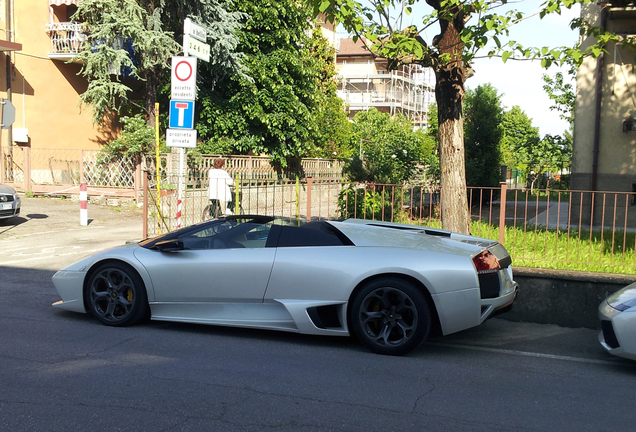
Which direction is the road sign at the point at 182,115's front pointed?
toward the camera

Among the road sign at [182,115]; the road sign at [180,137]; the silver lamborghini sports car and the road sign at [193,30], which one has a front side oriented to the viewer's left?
the silver lamborghini sports car

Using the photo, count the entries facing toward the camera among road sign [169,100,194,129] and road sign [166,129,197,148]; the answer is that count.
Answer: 2

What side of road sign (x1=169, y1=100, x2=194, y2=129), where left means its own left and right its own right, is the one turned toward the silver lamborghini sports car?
front

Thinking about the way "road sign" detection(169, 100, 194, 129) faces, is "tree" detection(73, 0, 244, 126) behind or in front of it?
behind

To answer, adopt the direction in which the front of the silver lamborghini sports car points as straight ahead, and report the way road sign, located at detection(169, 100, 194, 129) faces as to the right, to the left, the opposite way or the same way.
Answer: to the left

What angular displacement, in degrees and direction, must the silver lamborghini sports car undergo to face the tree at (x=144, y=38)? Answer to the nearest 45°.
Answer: approximately 90° to its right

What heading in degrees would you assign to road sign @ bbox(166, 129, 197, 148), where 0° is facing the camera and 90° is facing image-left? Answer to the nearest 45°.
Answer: approximately 0°

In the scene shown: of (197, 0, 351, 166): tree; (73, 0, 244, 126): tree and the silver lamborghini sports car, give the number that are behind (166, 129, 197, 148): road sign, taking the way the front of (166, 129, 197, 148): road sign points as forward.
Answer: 2

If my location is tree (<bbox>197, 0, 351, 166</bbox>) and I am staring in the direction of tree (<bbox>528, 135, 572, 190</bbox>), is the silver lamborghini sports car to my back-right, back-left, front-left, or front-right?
back-right

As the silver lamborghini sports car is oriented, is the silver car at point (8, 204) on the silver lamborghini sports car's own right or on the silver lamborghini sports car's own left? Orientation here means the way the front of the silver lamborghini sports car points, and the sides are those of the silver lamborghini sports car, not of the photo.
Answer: on the silver lamborghini sports car's own right

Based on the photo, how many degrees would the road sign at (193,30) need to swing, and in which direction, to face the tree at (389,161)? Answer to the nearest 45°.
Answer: approximately 90° to its left

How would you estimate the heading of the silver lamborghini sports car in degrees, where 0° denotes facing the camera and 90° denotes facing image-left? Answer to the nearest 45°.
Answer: approximately 90°

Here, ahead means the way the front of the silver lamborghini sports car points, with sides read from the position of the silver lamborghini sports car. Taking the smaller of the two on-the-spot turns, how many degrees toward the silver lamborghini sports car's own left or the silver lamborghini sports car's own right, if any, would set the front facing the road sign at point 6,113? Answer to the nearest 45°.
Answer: approximately 45° to the silver lamborghini sports car's own right

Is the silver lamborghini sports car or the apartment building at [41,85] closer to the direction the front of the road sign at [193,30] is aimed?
the silver lamborghini sports car

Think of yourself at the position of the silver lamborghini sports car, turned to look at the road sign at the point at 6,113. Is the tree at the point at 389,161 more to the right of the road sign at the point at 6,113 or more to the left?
right

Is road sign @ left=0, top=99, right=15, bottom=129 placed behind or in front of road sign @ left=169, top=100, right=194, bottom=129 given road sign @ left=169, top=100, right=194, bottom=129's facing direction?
behind
